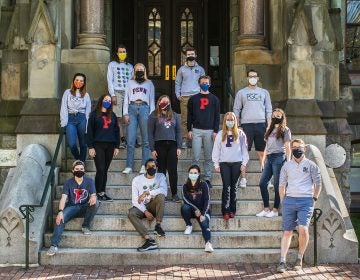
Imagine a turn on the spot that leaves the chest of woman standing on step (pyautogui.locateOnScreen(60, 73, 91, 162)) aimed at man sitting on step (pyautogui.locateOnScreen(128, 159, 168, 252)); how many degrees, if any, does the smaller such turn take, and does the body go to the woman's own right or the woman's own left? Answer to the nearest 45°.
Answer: approximately 45° to the woman's own left

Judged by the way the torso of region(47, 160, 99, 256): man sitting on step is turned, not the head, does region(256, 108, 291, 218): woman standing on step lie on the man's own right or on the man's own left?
on the man's own left

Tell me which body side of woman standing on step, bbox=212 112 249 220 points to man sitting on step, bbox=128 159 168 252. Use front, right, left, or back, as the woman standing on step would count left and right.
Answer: right

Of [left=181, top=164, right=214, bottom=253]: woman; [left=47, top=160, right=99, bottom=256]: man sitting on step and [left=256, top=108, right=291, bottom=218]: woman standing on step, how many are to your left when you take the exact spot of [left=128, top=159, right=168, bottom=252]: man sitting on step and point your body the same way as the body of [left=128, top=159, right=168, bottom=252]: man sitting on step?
2

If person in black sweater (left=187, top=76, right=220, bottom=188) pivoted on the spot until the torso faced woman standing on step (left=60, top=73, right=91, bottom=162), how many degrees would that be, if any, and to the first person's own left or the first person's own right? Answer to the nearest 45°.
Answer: approximately 90° to the first person's own right

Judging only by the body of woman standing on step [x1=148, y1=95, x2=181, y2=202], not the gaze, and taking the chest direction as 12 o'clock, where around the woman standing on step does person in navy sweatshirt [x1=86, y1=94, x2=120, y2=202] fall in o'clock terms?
The person in navy sweatshirt is roughly at 3 o'clock from the woman standing on step.
